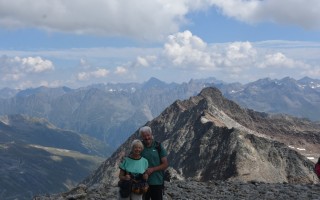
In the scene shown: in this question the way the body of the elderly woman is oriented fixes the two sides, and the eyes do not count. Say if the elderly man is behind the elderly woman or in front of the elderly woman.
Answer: behind

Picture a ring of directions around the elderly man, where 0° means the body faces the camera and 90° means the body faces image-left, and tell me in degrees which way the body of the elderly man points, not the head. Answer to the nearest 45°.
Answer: approximately 45°

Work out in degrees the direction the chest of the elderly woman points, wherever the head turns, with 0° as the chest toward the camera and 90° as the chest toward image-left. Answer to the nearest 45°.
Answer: approximately 0°
